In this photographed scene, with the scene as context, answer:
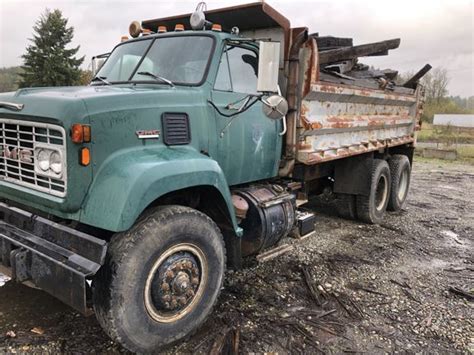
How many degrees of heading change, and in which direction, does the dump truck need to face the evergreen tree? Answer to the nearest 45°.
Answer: approximately 90° to its right

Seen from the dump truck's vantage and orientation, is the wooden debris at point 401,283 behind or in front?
behind

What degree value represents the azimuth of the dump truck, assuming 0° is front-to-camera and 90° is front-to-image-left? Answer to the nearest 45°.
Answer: approximately 45°

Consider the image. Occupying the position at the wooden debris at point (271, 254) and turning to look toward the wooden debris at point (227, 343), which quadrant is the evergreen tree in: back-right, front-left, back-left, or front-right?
back-right
